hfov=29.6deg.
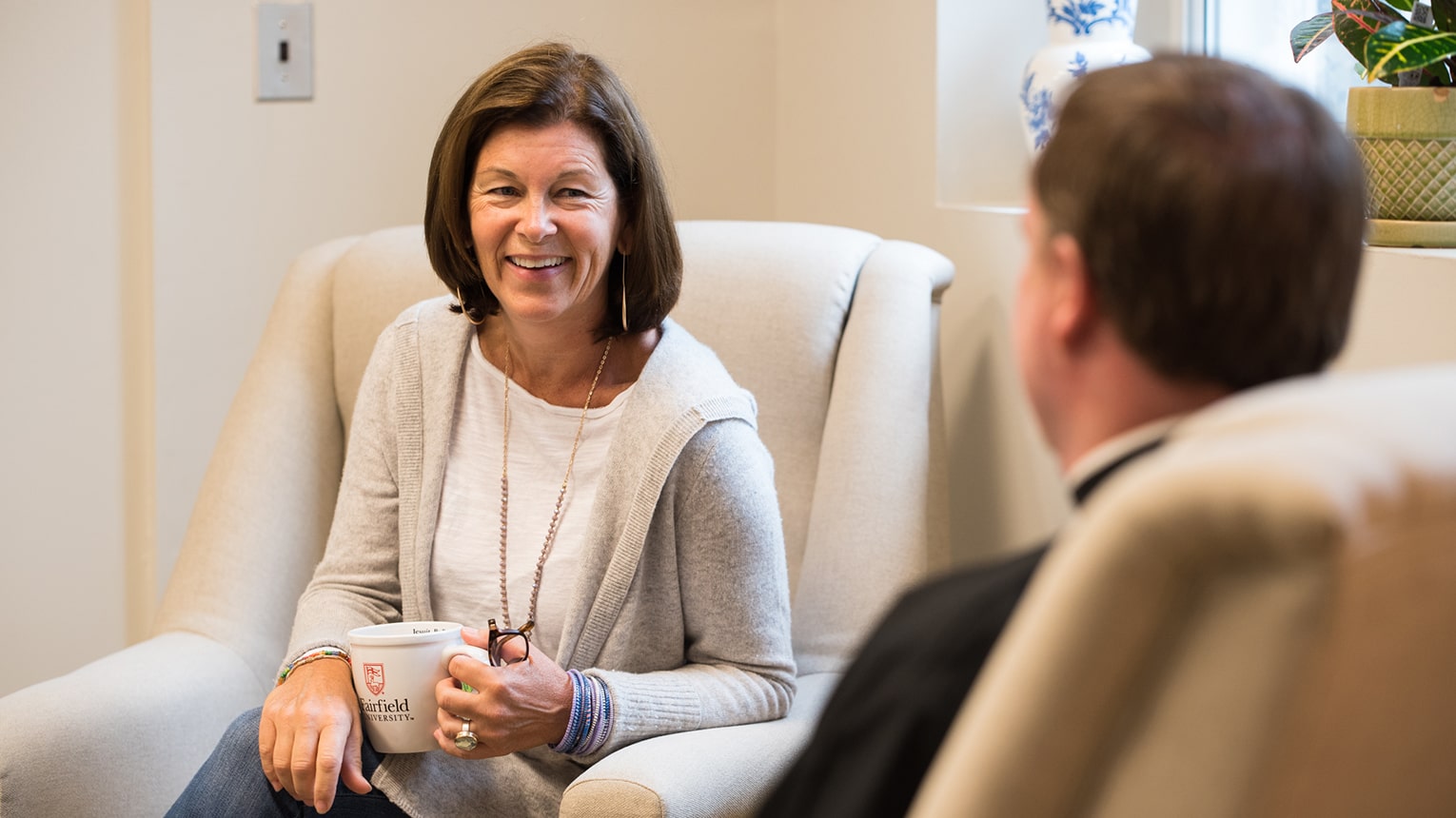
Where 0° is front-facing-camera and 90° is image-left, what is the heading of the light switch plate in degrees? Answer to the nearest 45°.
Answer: approximately 0°

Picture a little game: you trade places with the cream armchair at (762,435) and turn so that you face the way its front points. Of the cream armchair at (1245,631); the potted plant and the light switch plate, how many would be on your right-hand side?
1

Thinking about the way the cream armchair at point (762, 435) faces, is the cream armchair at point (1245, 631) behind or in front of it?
in front

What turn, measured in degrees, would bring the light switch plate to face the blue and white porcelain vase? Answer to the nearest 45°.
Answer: approximately 45° to its left

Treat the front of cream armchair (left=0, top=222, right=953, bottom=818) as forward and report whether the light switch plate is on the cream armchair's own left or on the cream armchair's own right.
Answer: on the cream armchair's own right

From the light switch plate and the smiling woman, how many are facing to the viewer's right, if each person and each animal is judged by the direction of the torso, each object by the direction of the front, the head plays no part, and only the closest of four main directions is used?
0

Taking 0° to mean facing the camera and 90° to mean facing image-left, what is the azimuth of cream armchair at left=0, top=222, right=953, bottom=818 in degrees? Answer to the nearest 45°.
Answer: approximately 45°

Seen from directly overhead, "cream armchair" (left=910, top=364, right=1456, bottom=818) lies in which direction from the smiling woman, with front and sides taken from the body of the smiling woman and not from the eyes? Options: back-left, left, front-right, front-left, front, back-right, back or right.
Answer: front-left

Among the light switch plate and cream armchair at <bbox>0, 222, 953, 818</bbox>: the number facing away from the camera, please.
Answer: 0

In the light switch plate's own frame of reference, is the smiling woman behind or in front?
in front
